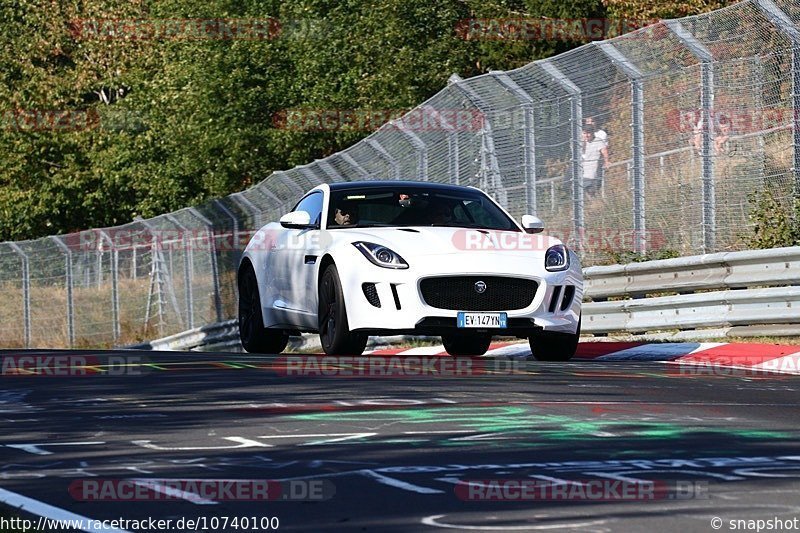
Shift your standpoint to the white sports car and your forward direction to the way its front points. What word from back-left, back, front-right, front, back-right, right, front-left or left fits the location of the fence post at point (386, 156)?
back-left

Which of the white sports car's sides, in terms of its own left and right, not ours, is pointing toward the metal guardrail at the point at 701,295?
left

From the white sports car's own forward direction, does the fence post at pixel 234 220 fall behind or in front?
behind

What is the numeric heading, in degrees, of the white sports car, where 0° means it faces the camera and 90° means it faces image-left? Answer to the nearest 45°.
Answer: approximately 315°

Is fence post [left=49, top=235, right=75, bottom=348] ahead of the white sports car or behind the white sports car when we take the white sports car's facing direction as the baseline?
behind

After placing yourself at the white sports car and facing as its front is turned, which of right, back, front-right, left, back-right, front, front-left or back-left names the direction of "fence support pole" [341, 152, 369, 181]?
back-left
